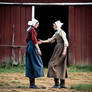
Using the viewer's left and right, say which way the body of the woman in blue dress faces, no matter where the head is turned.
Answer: facing to the right of the viewer
